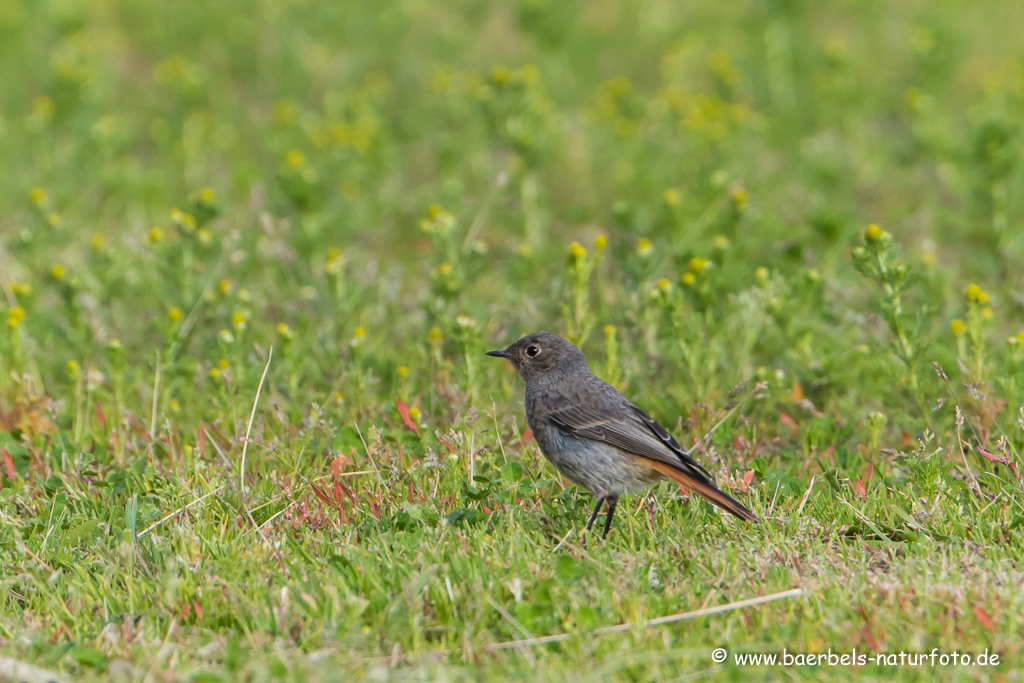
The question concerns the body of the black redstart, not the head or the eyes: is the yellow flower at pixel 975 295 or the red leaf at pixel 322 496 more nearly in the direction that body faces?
the red leaf

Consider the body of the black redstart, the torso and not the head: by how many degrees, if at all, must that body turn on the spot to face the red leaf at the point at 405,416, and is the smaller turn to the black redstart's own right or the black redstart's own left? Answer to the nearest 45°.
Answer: approximately 45° to the black redstart's own right

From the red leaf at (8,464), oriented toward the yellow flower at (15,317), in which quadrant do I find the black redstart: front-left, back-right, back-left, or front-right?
back-right

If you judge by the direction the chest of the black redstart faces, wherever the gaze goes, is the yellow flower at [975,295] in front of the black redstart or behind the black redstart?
behind

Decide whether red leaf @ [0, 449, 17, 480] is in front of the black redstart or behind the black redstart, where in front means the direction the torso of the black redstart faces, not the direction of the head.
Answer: in front

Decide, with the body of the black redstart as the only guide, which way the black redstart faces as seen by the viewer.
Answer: to the viewer's left

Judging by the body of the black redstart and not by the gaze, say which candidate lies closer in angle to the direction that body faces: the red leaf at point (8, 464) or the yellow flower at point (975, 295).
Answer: the red leaf

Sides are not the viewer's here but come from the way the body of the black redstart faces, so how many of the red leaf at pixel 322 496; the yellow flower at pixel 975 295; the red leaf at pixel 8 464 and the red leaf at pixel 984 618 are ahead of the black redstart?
2
